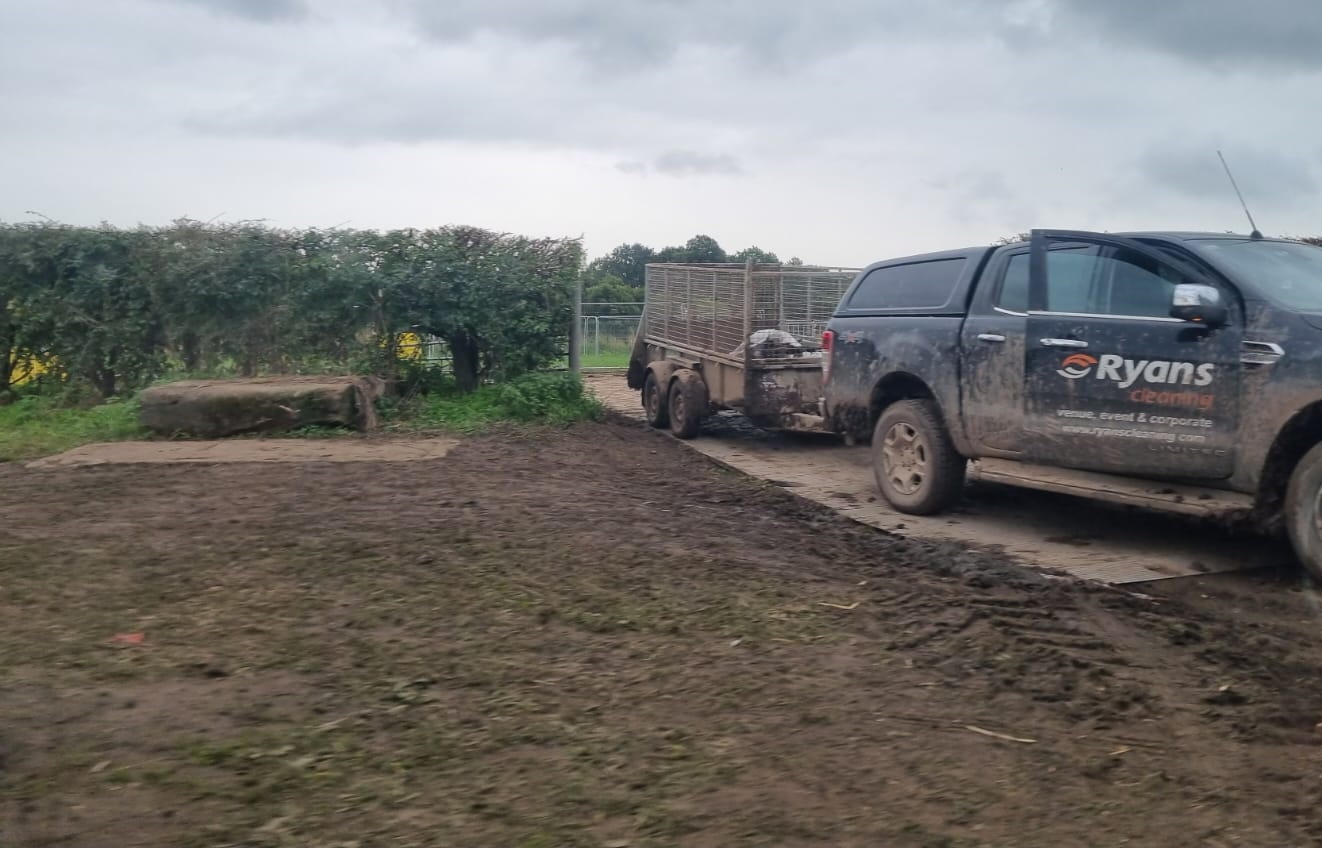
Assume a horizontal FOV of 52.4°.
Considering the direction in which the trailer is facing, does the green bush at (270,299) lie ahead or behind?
behind

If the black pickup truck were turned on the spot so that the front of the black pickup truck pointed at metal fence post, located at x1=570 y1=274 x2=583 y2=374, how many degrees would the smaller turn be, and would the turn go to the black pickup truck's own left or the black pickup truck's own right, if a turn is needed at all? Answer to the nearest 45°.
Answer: approximately 180°

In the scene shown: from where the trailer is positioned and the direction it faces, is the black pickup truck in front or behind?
in front

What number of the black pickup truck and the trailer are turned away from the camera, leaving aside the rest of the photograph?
0

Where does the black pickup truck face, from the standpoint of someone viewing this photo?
facing the viewer and to the right of the viewer

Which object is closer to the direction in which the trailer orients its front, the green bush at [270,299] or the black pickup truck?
the black pickup truck

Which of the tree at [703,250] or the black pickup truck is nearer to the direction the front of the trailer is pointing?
the black pickup truck

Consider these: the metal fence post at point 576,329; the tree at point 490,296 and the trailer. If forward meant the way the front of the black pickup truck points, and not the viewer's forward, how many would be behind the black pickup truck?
3

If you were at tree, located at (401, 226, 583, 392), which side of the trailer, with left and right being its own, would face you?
back

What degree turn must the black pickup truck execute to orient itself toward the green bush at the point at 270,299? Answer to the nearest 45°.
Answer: approximately 180°

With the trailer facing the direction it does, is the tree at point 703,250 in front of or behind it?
behind
